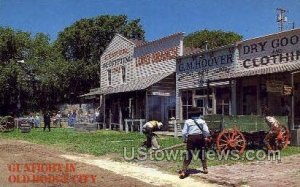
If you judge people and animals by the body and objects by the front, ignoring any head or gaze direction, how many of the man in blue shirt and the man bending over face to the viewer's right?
1

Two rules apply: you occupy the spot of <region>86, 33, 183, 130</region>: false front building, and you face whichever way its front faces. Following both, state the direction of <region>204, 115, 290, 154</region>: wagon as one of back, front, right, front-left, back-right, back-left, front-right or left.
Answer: front-left

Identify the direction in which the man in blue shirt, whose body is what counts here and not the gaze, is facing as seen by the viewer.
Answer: away from the camera

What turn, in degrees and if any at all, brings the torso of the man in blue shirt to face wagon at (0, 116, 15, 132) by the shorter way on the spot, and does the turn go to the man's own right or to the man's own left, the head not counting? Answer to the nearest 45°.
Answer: approximately 45° to the man's own left

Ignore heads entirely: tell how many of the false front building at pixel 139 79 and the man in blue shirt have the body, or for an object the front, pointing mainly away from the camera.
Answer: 1

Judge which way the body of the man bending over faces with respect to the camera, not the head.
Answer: to the viewer's right

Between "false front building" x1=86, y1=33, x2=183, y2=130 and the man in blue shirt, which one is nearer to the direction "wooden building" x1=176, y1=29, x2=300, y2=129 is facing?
the man in blue shirt

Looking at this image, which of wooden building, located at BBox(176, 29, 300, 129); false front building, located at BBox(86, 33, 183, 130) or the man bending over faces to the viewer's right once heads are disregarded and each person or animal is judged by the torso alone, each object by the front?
the man bending over

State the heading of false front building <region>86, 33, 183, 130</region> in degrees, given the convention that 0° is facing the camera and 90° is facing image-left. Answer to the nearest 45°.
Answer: approximately 45°
